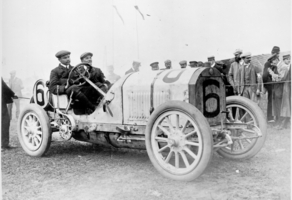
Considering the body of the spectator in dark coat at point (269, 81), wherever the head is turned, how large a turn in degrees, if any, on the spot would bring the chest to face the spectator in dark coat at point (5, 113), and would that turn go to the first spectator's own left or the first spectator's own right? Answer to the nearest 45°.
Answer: approximately 135° to the first spectator's own right

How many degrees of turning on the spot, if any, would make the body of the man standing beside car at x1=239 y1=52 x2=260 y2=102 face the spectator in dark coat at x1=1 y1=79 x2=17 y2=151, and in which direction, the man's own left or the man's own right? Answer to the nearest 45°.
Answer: approximately 45° to the man's own right

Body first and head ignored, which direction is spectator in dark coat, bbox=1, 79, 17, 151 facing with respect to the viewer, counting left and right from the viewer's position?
facing to the right of the viewer

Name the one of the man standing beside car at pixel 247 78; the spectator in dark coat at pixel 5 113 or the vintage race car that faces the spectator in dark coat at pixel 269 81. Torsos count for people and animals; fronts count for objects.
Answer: the spectator in dark coat at pixel 5 113

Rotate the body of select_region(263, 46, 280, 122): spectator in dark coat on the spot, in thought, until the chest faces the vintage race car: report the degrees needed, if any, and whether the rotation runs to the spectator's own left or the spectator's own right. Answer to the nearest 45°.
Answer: approximately 90° to the spectator's own right

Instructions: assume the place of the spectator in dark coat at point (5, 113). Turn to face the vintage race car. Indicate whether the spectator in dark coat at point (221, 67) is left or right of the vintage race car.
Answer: left
